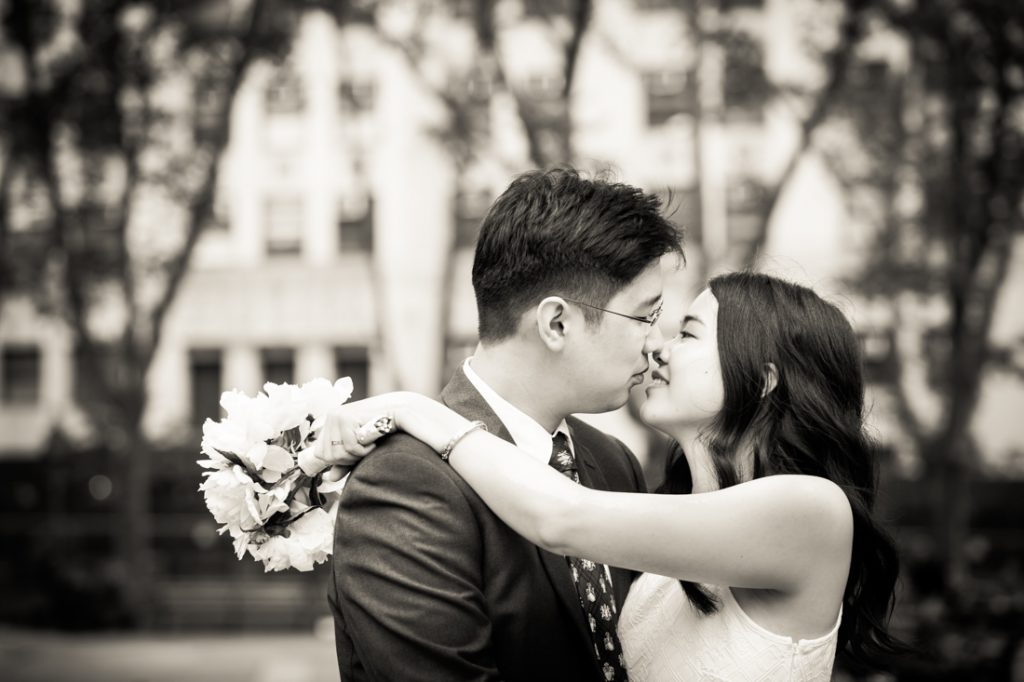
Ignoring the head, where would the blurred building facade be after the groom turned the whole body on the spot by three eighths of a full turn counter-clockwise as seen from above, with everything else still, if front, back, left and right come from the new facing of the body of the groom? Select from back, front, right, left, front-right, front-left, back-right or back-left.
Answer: front

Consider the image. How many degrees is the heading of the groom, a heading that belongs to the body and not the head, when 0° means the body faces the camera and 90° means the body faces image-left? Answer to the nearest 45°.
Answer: approximately 315°

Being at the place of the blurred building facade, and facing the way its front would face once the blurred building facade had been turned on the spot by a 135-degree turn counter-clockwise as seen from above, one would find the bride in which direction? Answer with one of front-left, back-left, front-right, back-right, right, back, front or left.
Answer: back-right

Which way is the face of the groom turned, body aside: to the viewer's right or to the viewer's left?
to the viewer's right

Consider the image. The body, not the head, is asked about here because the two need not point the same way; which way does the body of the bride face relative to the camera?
to the viewer's left

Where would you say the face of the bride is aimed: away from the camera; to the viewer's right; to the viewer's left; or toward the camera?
to the viewer's left

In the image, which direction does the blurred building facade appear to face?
toward the camera
